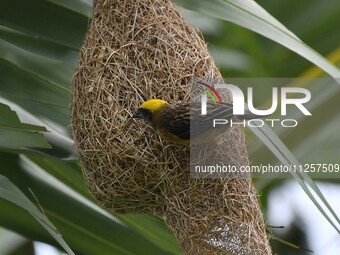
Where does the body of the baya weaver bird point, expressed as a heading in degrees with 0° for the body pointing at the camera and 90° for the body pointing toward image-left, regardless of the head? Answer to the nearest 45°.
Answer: approximately 90°
